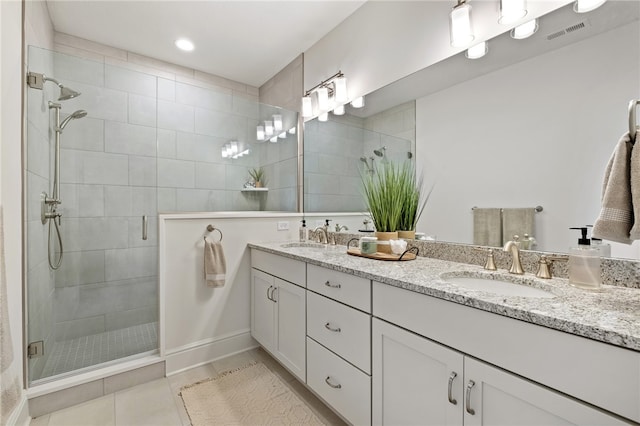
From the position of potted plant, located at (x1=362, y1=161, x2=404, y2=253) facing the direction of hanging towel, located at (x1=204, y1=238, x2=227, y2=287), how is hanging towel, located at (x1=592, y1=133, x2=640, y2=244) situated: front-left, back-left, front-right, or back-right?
back-left

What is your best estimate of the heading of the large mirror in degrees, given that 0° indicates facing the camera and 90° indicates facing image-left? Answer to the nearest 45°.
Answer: approximately 45°

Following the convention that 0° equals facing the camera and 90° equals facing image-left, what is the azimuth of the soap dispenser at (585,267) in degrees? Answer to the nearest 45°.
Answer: approximately 90°

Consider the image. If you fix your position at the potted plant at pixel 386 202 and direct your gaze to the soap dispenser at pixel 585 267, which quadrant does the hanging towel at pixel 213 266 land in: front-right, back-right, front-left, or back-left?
back-right
